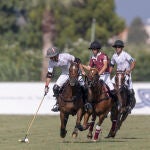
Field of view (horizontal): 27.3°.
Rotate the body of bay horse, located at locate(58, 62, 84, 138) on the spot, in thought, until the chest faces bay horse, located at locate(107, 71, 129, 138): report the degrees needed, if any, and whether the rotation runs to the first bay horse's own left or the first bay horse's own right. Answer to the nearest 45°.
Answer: approximately 135° to the first bay horse's own left

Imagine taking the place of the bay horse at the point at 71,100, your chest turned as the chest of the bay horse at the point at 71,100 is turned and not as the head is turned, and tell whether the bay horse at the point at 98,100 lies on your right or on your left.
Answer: on your left

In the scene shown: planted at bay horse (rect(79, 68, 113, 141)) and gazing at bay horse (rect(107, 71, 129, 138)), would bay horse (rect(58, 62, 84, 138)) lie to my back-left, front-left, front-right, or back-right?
back-left

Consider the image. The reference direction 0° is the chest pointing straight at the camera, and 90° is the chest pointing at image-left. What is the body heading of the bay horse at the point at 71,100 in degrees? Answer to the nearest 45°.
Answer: approximately 0°
